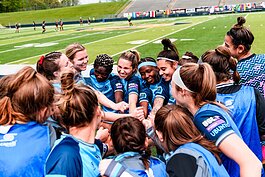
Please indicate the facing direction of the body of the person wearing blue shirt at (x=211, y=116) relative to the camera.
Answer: to the viewer's left

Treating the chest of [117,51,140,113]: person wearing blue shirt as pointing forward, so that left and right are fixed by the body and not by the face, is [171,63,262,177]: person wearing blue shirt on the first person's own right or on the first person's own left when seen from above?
on the first person's own left

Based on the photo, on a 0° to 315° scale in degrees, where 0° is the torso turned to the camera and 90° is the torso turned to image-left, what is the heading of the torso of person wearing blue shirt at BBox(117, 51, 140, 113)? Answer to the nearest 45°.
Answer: approximately 45°

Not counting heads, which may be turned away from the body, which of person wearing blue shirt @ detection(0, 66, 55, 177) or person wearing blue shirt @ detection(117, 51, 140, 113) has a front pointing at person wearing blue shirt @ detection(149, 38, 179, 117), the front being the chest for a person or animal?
person wearing blue shirt @ detection(0, 66, 55, 177)

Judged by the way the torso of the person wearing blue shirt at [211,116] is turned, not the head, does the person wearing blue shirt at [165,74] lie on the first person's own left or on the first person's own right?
on the first person's own right

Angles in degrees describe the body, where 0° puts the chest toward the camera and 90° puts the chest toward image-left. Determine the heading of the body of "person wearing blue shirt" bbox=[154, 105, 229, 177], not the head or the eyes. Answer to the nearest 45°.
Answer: approximately 135°

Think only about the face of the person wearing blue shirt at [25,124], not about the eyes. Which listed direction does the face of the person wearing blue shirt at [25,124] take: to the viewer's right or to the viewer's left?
to the viewer's right

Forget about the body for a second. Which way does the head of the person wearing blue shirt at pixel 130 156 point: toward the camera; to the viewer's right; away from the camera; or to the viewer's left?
away from the camera

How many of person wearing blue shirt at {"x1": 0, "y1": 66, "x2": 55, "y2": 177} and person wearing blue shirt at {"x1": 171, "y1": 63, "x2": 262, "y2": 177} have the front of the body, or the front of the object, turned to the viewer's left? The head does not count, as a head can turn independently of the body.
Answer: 1

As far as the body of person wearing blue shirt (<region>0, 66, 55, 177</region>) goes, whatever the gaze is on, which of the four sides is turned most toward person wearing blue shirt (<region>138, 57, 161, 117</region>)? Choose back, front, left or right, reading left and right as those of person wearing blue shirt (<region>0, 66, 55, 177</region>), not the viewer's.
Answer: front

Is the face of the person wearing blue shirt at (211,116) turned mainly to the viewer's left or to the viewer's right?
to the viewer's left

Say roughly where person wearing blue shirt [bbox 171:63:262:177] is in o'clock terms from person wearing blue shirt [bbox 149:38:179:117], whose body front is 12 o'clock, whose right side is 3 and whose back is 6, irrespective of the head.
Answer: person wearing blue shirt [bbox 171:63:262:177] is roughly at 10 o'clock from person wearing blue shirt [bbox 149:38:179:117].
